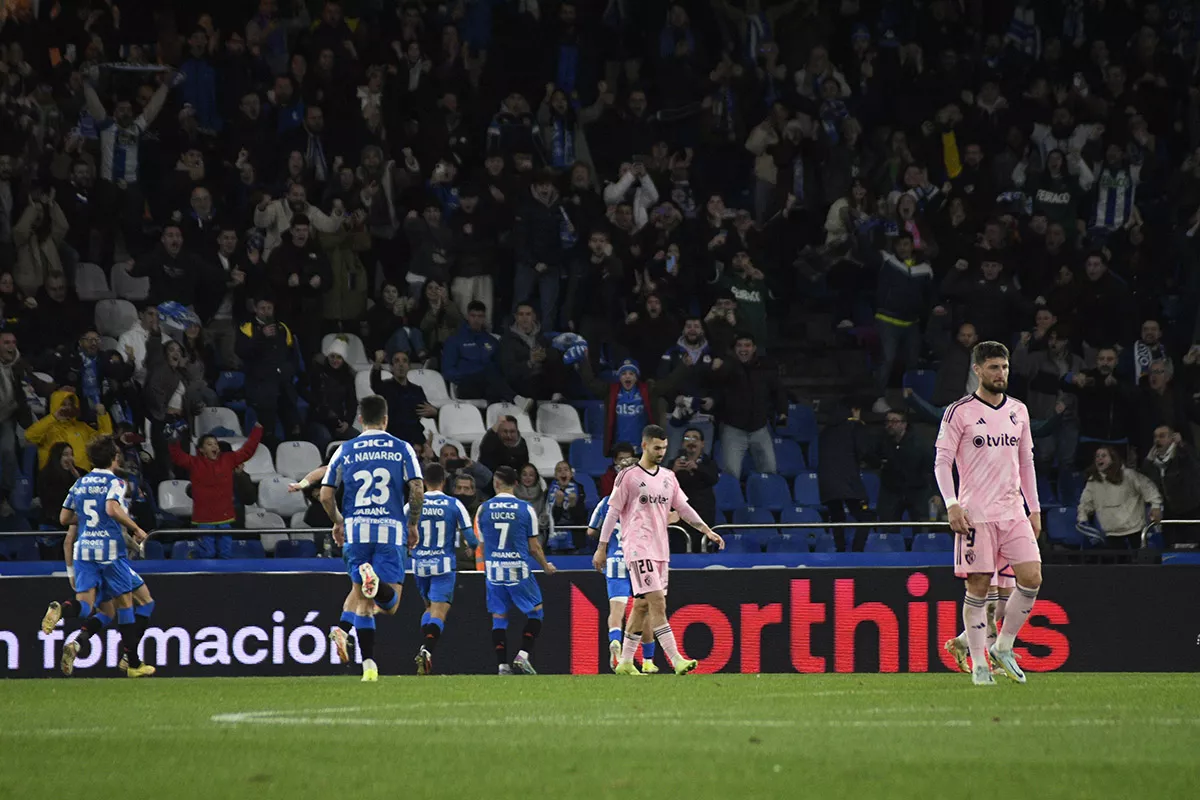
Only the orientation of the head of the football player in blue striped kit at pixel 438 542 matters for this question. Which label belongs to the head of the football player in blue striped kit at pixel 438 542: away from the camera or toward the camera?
away from the camera

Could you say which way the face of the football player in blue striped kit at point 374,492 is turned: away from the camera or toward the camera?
away from the camera

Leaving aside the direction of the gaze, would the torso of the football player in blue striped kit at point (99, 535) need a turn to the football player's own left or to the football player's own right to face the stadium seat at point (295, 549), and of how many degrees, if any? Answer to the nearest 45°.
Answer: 0° — they already face it

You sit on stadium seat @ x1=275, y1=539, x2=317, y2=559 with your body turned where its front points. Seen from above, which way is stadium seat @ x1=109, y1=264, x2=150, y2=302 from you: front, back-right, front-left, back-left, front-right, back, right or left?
back-right

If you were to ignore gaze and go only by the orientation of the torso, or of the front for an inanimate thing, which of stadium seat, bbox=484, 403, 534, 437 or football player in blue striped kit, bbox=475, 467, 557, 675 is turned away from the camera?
the football player in blue striped kit

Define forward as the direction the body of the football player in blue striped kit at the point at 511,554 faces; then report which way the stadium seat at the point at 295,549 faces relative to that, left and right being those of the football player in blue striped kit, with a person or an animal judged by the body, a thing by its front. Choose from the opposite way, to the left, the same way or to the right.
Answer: the opposite way

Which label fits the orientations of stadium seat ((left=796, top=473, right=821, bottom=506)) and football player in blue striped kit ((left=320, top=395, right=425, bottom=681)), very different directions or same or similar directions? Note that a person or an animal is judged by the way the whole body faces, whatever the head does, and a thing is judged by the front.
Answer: very different directions

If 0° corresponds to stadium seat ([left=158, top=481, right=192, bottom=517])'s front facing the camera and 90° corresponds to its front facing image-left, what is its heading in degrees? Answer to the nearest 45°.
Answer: approximately 0°

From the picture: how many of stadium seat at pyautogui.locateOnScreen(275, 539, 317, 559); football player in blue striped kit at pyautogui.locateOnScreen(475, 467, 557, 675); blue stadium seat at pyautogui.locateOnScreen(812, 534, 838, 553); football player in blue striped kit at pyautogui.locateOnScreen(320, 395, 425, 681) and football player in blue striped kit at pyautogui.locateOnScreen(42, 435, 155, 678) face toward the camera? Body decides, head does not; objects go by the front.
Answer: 2

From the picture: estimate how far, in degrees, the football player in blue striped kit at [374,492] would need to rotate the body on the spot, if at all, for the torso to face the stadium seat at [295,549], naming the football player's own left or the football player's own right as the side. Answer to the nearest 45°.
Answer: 0° — they already face it

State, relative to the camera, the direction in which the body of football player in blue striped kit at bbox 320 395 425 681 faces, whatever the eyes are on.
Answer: away from the camera

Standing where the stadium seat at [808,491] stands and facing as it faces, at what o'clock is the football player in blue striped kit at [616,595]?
The football player in blue striped kit is roughly at 1 o'clock from the stadium seat.

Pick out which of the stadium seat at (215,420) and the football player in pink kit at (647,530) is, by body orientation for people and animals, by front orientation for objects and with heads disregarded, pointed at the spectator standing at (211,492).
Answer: the stadium seat

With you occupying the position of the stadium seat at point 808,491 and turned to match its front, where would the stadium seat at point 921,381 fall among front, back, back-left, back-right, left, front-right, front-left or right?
back-left
